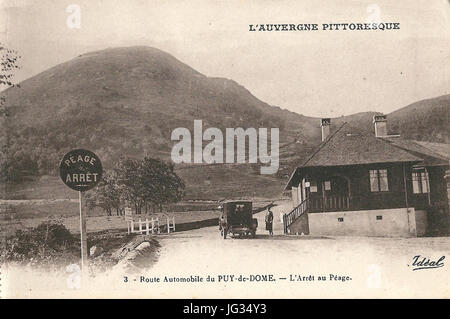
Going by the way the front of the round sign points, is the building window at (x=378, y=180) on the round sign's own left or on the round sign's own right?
on the round sign's own left

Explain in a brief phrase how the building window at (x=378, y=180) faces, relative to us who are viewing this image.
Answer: facing the viewer

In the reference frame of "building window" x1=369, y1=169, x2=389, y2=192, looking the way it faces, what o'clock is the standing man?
The standing man is roughly at 2 o'clock from the building window.

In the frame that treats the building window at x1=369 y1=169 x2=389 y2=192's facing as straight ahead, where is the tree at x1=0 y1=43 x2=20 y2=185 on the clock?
The tree is roughly at 2 o'clock from the building window.

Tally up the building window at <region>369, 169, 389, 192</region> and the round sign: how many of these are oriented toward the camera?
2

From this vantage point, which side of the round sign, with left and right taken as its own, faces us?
front
